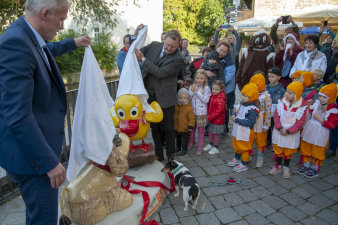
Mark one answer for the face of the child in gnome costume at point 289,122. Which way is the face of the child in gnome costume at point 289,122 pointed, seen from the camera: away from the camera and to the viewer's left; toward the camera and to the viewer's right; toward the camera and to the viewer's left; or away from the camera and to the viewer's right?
toward the camera and to the viewer's left

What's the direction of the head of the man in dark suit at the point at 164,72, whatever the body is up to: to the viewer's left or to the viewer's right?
to the viewer's left

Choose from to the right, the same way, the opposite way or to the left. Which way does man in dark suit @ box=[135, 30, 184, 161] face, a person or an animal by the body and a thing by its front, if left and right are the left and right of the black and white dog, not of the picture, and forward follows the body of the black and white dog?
to the left

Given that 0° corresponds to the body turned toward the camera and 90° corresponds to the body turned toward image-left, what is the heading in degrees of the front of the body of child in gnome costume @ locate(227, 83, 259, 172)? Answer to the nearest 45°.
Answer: approximately 45°

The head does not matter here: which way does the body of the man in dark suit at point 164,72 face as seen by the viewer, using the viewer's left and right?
facing the viewer and to the left of the viewer

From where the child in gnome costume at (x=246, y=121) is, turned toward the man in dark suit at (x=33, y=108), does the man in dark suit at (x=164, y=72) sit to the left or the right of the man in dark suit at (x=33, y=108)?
right

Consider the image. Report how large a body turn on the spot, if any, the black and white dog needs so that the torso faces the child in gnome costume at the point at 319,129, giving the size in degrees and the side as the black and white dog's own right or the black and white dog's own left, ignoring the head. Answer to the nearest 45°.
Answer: approximately 90° to the black and white dog's own right

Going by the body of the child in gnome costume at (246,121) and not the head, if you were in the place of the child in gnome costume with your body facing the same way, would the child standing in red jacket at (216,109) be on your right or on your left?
on your right

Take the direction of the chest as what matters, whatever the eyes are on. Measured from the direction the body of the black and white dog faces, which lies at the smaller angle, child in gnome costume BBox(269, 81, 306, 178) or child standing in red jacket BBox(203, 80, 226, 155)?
the child standing in red jacket

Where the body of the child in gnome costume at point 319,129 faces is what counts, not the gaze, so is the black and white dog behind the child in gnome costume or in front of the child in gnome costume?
in front

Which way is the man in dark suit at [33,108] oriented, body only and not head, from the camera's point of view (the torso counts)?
to the viewer's right

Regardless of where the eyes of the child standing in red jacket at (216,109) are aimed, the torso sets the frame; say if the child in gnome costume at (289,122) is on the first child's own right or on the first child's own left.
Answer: on the first child's own left

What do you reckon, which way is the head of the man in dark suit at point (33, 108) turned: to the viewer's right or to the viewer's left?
to the viewer's right

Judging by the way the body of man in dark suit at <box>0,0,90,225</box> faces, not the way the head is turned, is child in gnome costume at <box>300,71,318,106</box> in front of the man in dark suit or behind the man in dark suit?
in front

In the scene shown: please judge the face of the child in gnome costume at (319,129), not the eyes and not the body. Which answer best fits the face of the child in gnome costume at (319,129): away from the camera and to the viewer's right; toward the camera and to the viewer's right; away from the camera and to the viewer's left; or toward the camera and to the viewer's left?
toward the camera and to the viewer's left

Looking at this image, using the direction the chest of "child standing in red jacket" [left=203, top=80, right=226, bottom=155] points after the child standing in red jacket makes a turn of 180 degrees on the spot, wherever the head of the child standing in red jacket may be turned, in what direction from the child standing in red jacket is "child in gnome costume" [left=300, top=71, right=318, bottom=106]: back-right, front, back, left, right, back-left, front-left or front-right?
front-right
